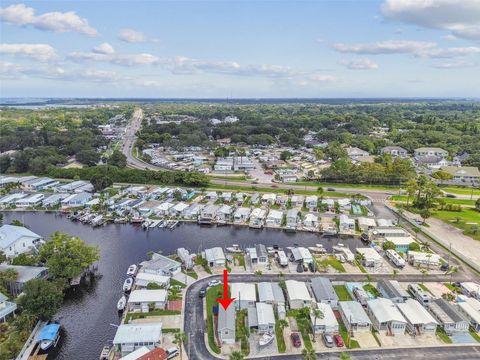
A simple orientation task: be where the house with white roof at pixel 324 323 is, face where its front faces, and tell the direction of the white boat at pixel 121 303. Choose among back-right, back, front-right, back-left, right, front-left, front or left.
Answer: right

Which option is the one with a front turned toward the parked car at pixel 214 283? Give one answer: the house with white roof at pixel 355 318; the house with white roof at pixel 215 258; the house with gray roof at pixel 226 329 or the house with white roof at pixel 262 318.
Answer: the house with white roof at pixel 215 258

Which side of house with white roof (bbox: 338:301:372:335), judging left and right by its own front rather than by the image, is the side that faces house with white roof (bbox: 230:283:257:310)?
right

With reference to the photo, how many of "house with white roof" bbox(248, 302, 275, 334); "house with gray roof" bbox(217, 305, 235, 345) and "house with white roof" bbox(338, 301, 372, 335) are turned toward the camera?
3

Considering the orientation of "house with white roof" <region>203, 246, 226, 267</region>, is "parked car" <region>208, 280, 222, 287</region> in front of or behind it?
in front

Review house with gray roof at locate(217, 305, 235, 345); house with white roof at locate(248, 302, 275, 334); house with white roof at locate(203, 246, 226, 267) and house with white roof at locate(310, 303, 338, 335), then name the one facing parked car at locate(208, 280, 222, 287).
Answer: house with white roof at locate(203, 246, 226, 267)

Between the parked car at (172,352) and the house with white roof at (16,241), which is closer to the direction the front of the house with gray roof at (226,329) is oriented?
the parked car

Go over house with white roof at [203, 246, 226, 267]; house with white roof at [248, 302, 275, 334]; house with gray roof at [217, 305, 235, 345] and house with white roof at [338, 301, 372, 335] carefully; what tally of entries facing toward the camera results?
4

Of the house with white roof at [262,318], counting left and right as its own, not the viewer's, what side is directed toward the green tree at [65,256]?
right

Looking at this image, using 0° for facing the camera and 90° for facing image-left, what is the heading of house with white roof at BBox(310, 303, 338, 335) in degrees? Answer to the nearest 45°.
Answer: approximately 0°

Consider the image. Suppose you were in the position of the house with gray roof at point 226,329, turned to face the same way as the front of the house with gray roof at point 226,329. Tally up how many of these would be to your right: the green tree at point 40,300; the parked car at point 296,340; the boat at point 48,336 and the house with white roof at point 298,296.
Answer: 2

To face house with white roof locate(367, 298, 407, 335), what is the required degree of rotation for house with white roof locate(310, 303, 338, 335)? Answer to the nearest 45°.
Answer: approximately 135° to its left

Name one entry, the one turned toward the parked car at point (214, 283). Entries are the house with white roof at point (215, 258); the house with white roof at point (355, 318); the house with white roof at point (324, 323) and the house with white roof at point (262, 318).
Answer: the house with white roof at point (215, 258)
